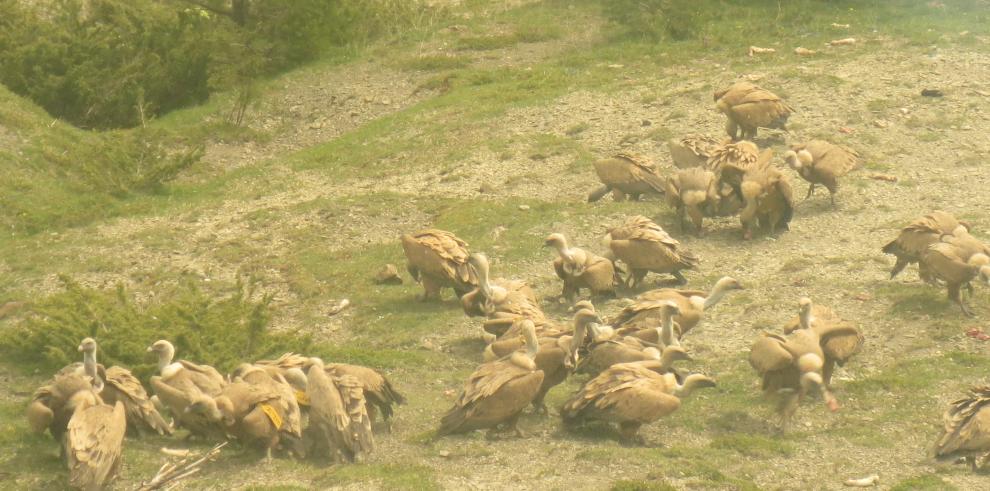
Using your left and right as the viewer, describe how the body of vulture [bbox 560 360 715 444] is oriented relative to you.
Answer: facing to the right of the viewer

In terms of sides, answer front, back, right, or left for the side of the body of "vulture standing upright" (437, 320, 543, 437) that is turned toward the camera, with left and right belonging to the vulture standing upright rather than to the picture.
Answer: right

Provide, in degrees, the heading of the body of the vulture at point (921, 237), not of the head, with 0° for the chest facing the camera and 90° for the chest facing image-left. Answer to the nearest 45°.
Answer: approximately 270°

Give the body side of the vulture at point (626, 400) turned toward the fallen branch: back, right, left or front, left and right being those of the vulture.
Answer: back
